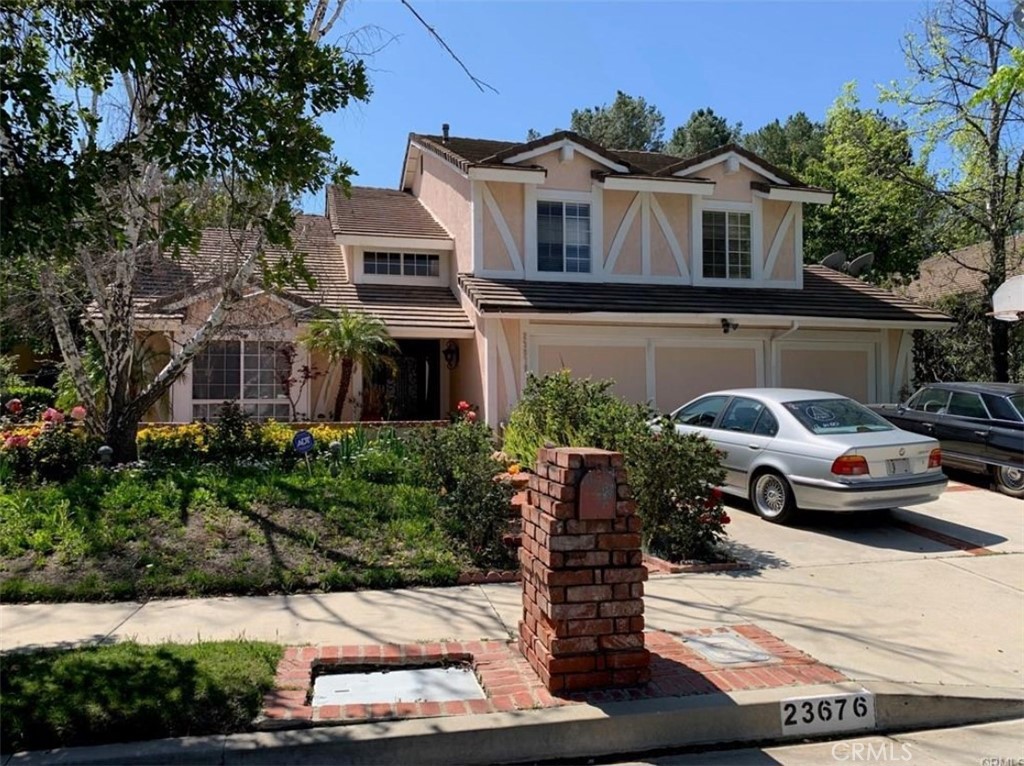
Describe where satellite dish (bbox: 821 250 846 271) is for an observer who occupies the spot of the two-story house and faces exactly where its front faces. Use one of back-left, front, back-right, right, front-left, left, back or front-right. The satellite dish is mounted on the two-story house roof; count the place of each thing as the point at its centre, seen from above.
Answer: back-left

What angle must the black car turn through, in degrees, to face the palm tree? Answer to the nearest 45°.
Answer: approximately 45° to its left

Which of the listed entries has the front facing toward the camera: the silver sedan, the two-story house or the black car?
the two-story house

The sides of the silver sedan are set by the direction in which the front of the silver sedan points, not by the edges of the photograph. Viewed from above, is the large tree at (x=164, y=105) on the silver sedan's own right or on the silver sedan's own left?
on the silver sedan's own left

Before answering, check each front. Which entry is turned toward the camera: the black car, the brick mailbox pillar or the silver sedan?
the brick mailbox pillar

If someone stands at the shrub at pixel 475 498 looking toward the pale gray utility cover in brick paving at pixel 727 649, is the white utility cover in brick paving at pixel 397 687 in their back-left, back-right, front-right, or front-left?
front-right

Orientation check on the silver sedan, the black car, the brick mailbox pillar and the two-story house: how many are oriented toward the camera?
2

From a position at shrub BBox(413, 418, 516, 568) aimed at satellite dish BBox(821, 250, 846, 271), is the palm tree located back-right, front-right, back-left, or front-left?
front-left

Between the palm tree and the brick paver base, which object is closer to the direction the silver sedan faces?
the palm tree

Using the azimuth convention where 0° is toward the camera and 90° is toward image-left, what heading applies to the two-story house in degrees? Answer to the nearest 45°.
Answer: approximately 0°

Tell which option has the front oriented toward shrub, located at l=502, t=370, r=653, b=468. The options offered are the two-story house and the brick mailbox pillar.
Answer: the two-story house

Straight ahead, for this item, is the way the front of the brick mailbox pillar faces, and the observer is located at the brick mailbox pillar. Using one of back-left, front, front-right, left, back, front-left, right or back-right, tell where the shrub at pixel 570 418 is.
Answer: back

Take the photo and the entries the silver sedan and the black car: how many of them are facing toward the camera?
0

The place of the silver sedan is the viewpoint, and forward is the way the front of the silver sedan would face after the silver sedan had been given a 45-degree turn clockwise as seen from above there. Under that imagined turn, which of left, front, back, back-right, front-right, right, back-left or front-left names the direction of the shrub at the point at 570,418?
left

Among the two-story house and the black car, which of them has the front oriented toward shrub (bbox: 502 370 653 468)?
the two-story house

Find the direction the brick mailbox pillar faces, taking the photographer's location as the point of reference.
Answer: facing the viewer

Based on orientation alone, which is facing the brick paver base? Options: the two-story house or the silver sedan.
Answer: the two-story house

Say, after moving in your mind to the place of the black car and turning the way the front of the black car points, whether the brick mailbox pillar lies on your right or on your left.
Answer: on your left

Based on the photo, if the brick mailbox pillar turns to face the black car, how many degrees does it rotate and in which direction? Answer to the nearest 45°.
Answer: approximately 135° to its left
